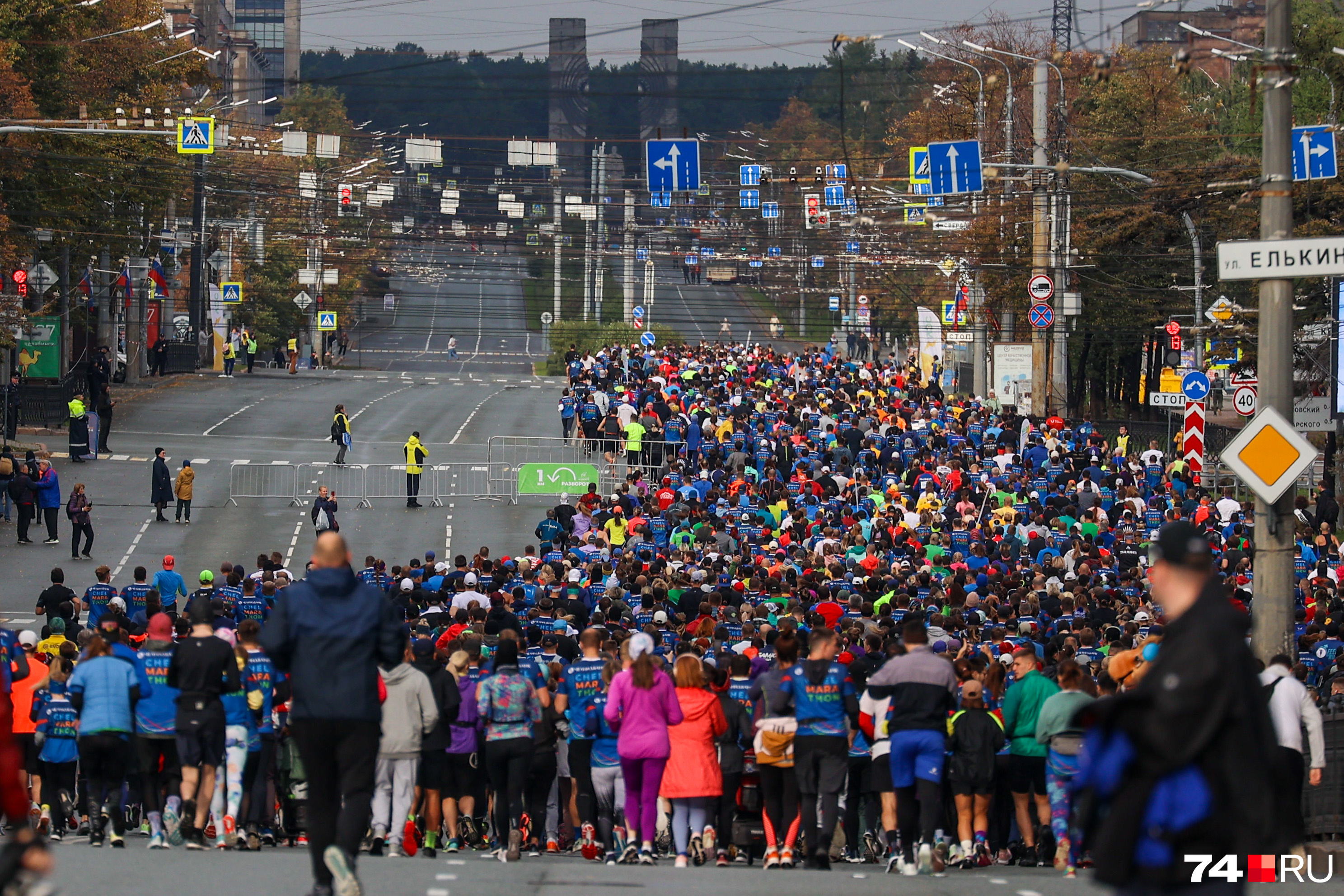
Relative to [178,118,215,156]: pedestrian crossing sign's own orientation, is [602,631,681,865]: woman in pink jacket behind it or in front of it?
in front

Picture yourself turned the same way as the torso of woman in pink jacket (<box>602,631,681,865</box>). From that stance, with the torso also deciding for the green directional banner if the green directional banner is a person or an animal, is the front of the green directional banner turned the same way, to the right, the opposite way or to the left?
the opposite way

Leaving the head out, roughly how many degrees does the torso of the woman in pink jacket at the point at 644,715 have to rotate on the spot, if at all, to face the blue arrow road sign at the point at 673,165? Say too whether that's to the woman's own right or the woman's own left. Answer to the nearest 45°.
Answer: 0° — they already face it

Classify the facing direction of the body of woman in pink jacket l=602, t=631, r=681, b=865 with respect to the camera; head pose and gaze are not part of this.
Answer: away from the camera

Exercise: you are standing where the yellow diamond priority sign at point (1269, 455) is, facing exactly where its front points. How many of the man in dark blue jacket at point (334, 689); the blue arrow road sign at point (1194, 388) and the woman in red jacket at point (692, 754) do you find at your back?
1

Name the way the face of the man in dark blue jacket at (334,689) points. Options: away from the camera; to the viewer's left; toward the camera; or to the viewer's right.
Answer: away from the camera

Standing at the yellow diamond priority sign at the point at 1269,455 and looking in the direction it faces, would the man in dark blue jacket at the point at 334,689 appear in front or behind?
in front

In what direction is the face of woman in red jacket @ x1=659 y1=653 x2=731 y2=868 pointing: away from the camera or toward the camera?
away from the camera

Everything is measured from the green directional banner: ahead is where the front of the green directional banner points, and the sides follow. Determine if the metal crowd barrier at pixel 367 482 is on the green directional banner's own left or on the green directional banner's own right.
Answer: on the green directional banner's own right

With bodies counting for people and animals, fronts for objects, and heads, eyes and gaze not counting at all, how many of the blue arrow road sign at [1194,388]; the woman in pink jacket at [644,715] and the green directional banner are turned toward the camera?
2

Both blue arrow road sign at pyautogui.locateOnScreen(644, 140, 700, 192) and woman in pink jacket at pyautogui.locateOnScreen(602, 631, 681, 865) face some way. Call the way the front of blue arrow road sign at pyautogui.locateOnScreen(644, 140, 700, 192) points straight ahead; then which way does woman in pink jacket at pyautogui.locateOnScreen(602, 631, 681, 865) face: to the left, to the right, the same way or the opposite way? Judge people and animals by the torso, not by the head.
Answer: the opposite way

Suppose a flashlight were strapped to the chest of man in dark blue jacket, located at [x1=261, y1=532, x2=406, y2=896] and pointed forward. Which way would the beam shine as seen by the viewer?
away from the camera
